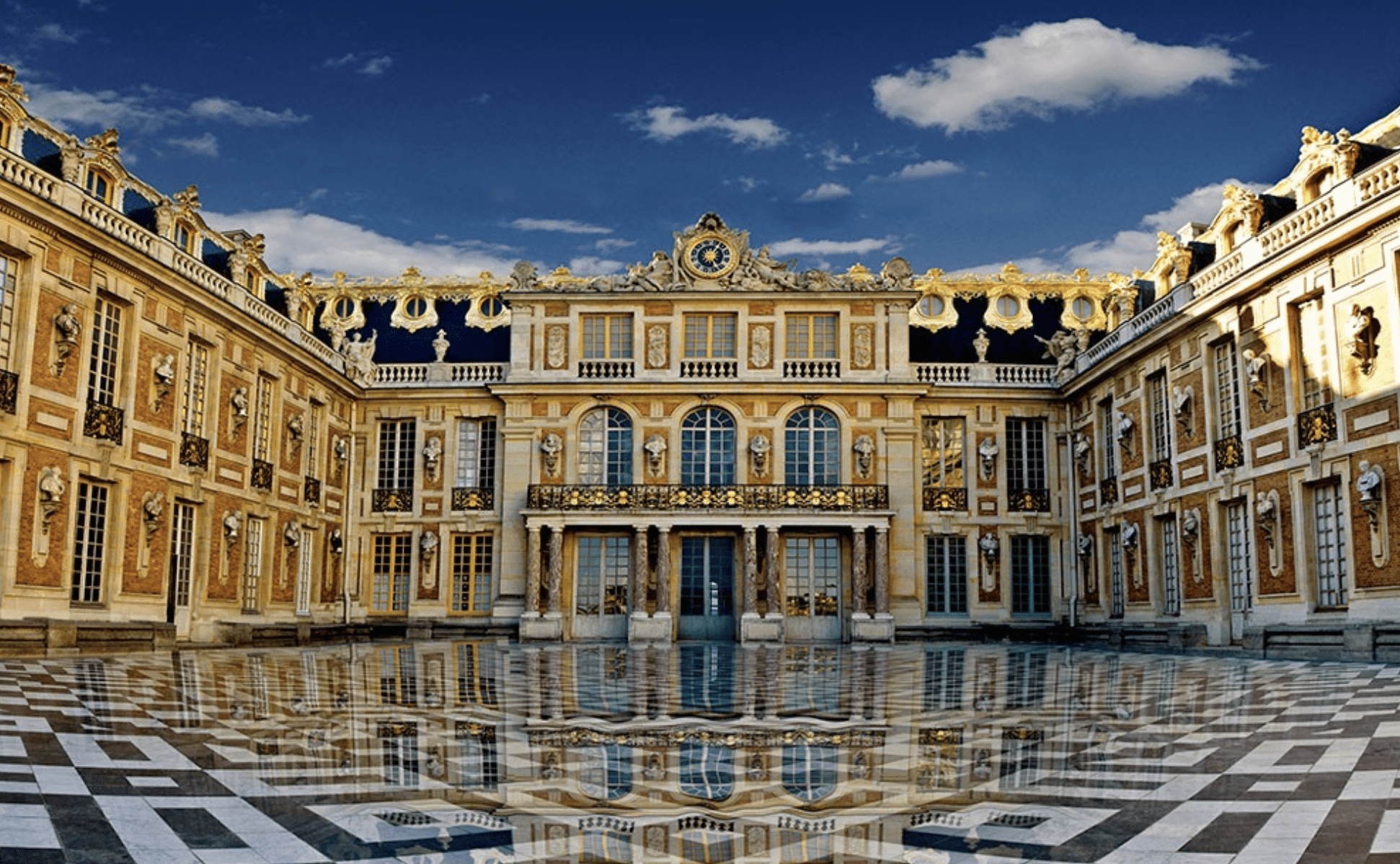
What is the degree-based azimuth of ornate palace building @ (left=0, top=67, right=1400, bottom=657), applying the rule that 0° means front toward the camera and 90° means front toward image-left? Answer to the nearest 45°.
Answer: approximately 0°
